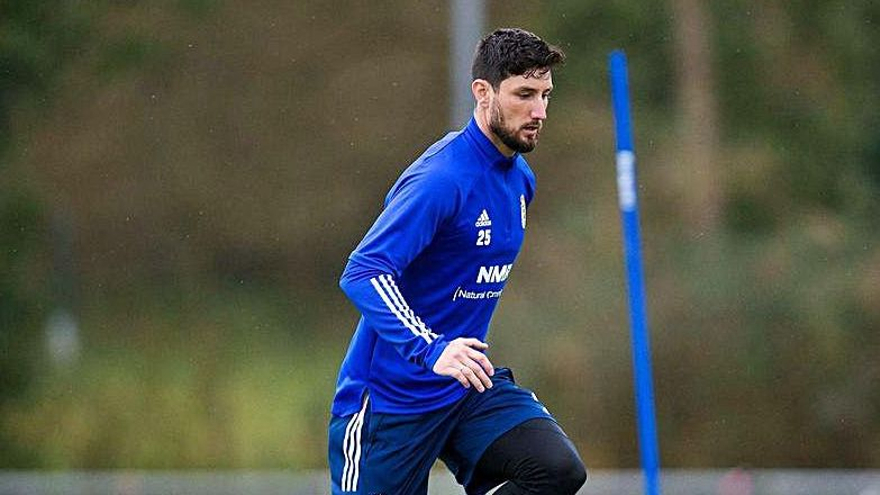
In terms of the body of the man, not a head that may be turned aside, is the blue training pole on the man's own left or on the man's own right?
on the man's own left
